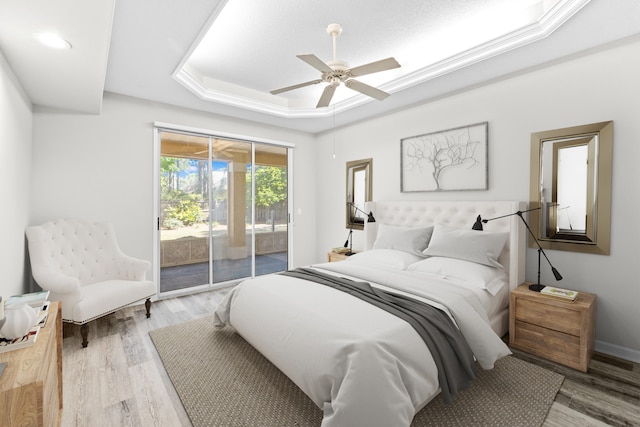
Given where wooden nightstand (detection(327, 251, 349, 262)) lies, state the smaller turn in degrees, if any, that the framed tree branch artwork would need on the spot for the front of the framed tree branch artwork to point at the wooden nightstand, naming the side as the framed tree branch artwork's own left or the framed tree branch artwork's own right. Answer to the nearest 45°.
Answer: approximately 45° to the framed tree branch artwork's own right

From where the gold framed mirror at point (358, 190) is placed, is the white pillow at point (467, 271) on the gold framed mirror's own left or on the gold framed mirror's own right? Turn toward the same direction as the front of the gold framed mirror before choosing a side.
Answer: on the gold framed mirror's own left

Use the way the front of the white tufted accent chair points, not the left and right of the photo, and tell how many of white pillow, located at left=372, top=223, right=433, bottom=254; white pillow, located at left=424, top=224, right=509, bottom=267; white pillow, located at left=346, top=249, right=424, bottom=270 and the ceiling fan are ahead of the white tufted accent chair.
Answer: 4

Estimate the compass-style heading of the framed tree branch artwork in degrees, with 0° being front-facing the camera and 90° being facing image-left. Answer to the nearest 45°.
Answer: approximately 45°

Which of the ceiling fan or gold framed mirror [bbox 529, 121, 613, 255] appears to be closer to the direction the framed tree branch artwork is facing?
the ceiling fan
